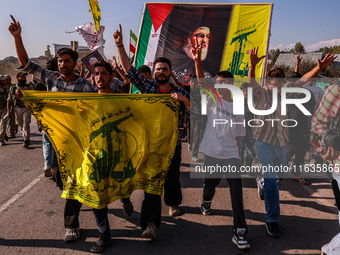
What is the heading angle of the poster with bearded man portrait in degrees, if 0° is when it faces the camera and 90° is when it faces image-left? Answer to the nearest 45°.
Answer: approximately 0°
